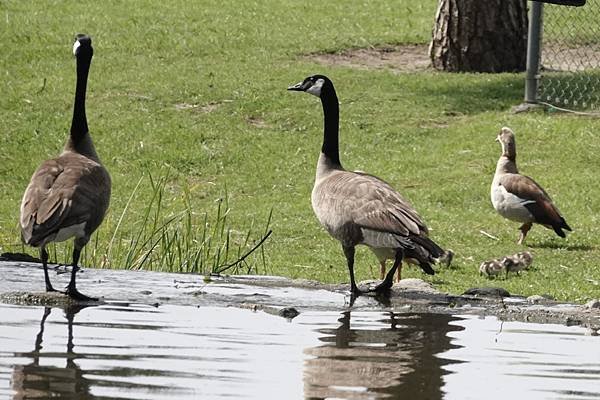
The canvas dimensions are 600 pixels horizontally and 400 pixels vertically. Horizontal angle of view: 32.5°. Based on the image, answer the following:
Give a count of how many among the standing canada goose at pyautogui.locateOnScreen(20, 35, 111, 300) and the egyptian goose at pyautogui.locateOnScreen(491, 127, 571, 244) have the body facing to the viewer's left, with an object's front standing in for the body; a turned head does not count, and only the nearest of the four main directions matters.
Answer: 1

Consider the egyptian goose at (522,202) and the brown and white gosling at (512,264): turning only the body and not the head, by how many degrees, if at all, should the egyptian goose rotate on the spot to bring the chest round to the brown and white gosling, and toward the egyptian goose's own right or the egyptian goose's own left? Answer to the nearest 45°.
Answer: approximately 90° to the egyptian goose's own left

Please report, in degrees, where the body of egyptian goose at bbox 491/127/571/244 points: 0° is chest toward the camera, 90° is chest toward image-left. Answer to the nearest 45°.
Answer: approximately 90°

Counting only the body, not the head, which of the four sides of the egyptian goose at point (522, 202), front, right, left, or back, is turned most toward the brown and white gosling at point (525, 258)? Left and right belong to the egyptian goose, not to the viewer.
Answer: left

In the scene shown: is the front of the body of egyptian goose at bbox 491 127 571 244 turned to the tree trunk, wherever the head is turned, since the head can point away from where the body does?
no

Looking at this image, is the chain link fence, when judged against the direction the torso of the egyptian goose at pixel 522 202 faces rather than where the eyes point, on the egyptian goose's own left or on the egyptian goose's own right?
on the egyptian goose's own right

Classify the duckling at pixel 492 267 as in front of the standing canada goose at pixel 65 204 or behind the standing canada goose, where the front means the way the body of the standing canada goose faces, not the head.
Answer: in front

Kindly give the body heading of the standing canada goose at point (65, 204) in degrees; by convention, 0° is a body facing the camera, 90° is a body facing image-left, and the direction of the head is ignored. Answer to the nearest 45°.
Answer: approximately 225°

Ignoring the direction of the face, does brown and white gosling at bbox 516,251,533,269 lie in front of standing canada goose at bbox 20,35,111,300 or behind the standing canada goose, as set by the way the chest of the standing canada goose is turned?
in front

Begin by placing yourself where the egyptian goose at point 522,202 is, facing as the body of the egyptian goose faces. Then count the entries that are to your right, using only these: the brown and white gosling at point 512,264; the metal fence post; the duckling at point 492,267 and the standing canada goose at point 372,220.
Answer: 1

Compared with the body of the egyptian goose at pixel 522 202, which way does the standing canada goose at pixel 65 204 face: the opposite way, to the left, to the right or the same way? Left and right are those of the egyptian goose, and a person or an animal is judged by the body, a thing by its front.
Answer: to the right
